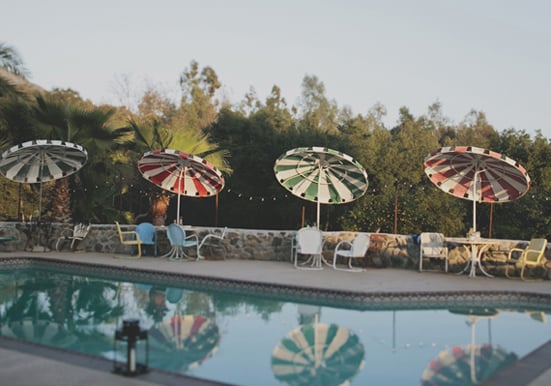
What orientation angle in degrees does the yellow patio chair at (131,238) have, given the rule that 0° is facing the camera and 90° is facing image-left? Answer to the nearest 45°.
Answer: approximately 270°

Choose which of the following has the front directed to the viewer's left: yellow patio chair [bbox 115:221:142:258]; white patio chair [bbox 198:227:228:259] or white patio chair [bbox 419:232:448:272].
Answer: white patio chair [bbox 198:227:228:259]

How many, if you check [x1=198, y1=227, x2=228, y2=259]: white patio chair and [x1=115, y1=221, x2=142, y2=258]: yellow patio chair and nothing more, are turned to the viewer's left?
1

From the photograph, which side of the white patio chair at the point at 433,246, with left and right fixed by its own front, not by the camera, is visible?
front

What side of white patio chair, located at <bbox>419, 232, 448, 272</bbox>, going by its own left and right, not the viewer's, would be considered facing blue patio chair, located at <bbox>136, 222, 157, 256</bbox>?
right

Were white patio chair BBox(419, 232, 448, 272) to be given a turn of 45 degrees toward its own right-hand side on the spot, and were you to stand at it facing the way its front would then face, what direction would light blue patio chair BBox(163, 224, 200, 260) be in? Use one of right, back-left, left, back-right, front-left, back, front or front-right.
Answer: front-right

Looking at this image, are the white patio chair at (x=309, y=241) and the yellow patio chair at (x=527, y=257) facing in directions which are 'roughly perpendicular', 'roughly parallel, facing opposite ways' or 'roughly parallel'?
roughly perpendicular

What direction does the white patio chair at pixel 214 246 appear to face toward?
to the viewer's left

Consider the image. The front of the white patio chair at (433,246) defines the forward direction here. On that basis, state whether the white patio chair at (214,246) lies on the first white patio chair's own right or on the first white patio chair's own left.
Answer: on the first white patio chair's own right

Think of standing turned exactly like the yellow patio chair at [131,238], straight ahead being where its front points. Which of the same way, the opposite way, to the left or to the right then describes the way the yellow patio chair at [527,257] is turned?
the opposite way

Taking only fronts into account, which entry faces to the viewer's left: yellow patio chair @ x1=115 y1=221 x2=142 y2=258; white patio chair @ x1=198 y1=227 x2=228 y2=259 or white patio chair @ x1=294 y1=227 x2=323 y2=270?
white patio chair @ x1=198 y1=227 x2=228 y2=259

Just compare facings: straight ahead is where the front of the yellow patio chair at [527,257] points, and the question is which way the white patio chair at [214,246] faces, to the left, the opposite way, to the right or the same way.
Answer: the same way

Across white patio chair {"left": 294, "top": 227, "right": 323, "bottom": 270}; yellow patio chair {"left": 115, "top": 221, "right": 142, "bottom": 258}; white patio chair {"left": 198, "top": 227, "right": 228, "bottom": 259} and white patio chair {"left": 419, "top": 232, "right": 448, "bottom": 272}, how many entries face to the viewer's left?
1
